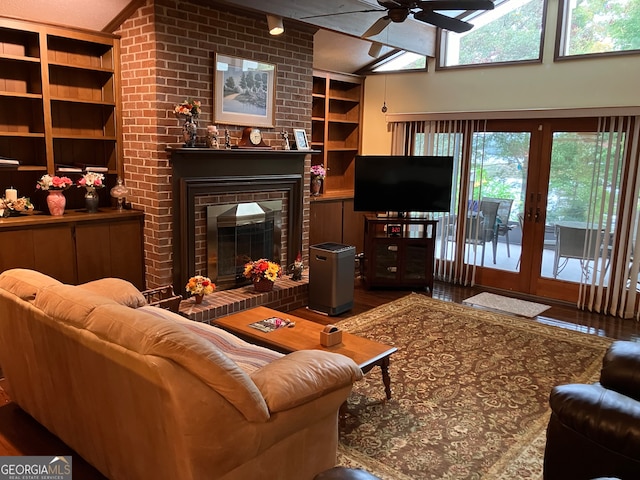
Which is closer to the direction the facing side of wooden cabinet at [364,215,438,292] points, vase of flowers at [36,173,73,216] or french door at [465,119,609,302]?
the vase of flowers

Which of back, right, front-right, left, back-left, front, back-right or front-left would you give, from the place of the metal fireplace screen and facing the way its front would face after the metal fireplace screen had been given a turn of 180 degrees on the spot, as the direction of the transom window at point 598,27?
back-right

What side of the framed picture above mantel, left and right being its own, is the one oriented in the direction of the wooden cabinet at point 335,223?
left

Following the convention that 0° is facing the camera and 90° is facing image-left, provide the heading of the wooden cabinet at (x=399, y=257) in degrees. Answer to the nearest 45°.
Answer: approximately 0°

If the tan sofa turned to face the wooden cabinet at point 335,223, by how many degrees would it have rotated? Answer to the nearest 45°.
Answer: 0° — it already faces it

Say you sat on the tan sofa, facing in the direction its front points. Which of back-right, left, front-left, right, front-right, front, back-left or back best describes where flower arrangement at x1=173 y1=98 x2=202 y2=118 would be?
front-left

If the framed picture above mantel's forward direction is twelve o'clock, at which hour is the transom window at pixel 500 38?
The transom window is roughly at 10 o'clock from the framed picture above mantel.

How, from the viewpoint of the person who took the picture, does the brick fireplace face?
facing the viewer and to the right of the viewer

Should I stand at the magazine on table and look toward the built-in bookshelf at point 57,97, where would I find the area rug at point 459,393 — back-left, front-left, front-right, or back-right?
back-right

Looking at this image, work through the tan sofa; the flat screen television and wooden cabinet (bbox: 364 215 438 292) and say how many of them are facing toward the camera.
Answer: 2

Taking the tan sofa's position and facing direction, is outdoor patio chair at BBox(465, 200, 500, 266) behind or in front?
in front

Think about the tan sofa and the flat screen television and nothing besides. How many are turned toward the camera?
1

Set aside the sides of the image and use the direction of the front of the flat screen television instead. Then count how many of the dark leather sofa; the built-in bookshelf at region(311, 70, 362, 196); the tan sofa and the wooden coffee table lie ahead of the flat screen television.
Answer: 3

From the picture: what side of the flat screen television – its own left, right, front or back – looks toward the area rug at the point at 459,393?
front

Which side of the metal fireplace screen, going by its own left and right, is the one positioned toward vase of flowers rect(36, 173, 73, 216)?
right
